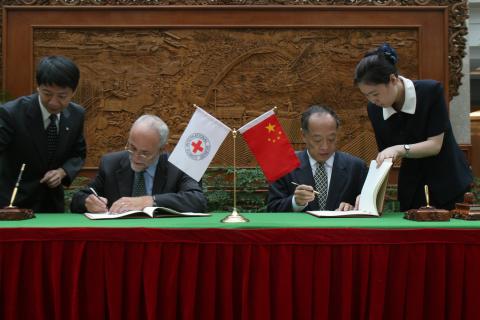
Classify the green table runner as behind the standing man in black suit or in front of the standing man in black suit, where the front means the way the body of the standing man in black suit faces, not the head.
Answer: in front

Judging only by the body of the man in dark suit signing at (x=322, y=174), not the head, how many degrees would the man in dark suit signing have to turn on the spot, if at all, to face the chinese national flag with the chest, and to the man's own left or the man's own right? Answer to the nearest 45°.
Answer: approximately 45° to the man's own right

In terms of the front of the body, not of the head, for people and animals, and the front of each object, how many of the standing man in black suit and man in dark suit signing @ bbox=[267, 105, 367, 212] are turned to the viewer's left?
0

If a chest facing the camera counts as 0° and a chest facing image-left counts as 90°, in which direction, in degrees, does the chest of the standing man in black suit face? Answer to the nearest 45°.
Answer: approximately 315°

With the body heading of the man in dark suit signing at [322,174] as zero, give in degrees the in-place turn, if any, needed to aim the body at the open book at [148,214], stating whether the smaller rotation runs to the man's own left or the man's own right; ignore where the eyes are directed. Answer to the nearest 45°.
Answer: approximately 45° to the man's own right

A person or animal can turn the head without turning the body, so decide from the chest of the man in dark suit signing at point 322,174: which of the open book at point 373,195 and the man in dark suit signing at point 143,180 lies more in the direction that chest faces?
the open book

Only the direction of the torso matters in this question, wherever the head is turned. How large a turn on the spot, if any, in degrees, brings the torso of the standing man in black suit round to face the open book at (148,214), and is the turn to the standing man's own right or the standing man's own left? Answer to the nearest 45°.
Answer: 0° — they already face it

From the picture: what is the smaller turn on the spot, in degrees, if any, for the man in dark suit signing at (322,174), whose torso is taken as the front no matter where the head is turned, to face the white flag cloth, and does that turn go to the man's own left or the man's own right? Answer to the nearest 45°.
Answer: approximately 45° to the man's own right

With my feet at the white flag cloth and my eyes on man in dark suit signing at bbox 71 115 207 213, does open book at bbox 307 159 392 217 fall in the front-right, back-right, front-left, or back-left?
back-right

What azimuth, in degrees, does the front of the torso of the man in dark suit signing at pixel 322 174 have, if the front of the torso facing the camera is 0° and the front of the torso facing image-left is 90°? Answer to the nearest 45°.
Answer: approximately 0°
